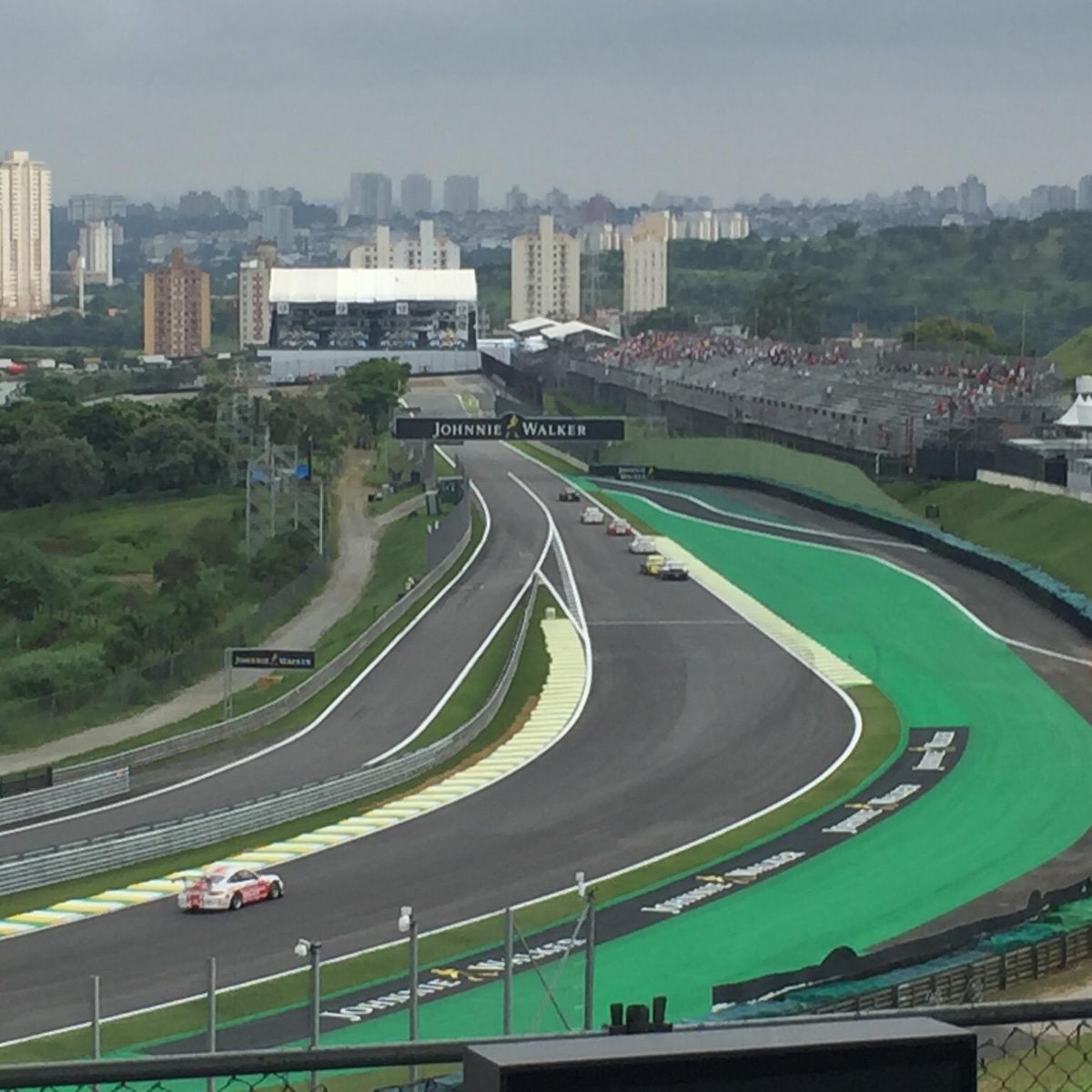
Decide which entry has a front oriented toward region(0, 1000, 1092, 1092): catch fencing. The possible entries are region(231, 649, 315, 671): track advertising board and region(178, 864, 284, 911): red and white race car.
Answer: the track advertising board

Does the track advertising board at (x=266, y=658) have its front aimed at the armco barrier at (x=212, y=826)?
yes

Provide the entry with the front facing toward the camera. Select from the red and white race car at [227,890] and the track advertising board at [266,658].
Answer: the track advertising board

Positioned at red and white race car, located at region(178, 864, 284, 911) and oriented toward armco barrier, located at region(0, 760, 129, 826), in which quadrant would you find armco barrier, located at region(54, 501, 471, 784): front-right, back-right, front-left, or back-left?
front-right

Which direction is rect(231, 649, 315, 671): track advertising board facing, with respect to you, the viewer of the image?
facing the viewer

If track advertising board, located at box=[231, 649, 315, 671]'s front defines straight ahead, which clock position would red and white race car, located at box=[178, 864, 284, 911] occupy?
The red and white race car is roughly at 12 o'clock from the track advertising board.

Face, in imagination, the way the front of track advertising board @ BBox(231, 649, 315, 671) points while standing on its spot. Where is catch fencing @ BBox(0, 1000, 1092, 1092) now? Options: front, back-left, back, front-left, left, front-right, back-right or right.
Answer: front

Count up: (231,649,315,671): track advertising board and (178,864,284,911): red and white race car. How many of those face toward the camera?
1
